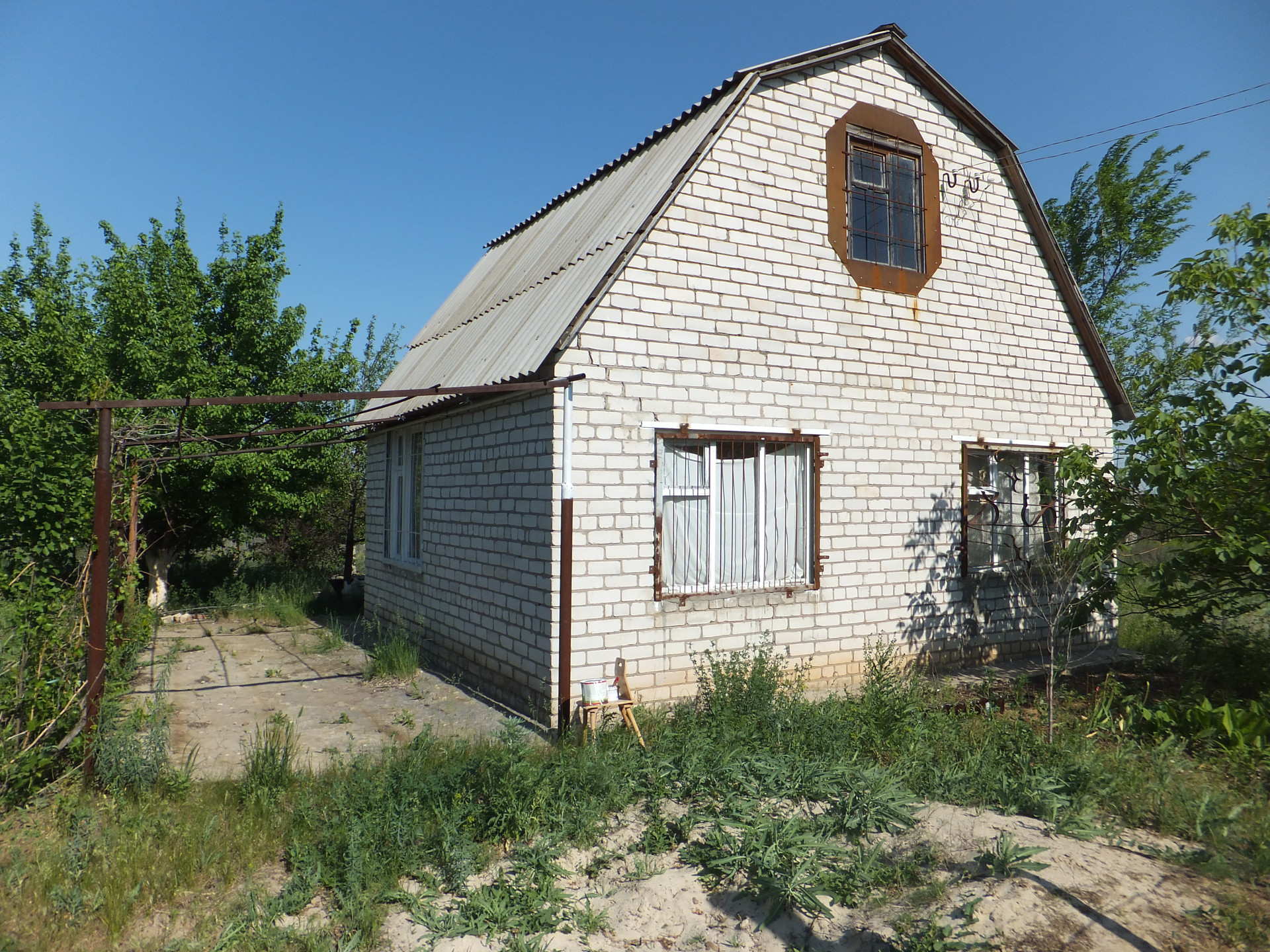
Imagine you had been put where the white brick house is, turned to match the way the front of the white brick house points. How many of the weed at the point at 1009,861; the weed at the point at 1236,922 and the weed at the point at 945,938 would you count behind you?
0

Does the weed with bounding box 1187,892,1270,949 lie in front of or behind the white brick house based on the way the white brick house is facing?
in front

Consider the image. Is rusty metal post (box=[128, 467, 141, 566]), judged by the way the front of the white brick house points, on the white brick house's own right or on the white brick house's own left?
on the white brick house's own right

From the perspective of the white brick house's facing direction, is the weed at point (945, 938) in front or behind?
in front

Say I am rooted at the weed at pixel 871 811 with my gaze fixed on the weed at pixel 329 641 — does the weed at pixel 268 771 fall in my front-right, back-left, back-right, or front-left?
front-left

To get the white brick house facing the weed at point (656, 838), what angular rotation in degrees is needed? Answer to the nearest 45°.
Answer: approximately 45° to its right

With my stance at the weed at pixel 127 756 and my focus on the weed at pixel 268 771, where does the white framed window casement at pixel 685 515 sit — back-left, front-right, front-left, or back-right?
front-left

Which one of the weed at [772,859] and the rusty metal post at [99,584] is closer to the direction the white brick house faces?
the weed

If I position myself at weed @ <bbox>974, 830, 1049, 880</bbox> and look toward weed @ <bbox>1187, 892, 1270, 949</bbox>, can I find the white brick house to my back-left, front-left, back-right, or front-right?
back-left

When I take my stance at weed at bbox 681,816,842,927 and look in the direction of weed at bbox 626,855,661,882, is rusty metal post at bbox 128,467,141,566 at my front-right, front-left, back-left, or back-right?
front-right

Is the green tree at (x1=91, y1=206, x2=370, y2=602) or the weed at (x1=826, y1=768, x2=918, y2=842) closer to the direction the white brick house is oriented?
the weed

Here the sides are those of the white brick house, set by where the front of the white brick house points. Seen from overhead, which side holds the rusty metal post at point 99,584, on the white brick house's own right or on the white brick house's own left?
on the white brick house's own right

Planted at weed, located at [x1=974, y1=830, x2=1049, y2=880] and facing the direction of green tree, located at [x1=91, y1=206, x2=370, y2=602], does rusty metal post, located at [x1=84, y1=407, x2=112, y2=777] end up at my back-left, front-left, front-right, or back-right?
front-left

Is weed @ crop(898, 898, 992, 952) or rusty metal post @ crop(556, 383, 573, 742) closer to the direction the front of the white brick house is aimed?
the weed

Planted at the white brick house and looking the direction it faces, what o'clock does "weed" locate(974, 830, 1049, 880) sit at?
The weed is roughly at 1 o'clock from the white brick house.

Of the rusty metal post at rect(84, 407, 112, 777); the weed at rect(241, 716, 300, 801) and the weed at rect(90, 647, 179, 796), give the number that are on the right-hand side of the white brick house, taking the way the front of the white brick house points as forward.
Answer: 3

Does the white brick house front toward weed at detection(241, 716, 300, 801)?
no
